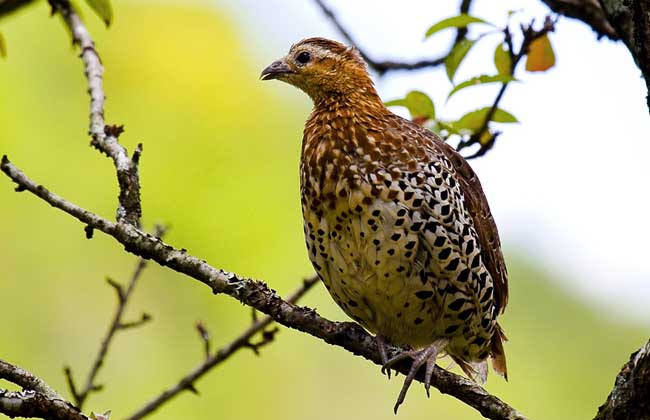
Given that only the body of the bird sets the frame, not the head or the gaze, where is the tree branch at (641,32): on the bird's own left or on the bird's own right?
on the bird's own left

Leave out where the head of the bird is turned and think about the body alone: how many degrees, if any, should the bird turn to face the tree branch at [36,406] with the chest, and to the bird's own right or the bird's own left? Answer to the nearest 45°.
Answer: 0° — it already faces it

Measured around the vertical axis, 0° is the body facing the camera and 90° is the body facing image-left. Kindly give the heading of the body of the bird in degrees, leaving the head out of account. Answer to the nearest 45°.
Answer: approximately 45°
